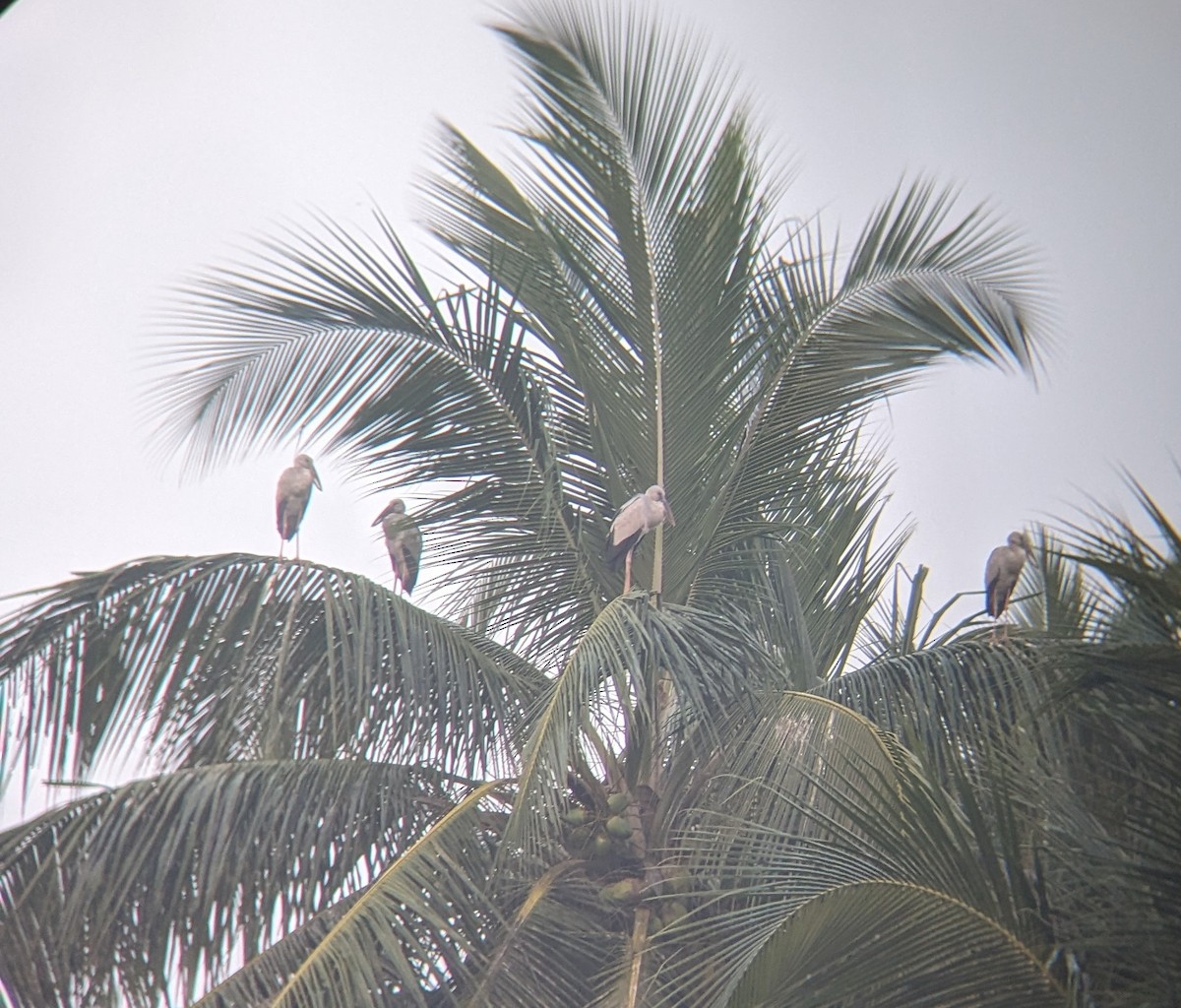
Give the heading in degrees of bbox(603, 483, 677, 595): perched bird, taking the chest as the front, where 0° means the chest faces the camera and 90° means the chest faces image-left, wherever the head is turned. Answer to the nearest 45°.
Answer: approximately 270°

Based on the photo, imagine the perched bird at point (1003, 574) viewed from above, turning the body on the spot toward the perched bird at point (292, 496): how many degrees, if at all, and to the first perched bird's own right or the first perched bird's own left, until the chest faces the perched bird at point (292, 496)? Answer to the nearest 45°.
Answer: approximately 135° to the first perched bird's own left

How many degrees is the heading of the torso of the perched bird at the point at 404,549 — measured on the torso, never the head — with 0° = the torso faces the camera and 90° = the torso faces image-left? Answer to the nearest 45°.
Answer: approximately 135°

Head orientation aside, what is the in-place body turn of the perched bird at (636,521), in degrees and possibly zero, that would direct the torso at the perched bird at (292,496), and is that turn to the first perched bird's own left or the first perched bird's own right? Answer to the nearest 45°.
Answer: approximately 135° to the first perched bird's own left

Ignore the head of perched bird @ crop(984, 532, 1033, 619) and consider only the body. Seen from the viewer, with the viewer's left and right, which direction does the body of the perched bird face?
facing away from the viewer and to the right of the viewer

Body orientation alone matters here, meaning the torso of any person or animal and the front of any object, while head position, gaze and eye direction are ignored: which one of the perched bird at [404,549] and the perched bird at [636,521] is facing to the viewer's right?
the perched bird at [636,521]

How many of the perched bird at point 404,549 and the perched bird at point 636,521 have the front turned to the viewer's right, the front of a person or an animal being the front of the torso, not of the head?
1
